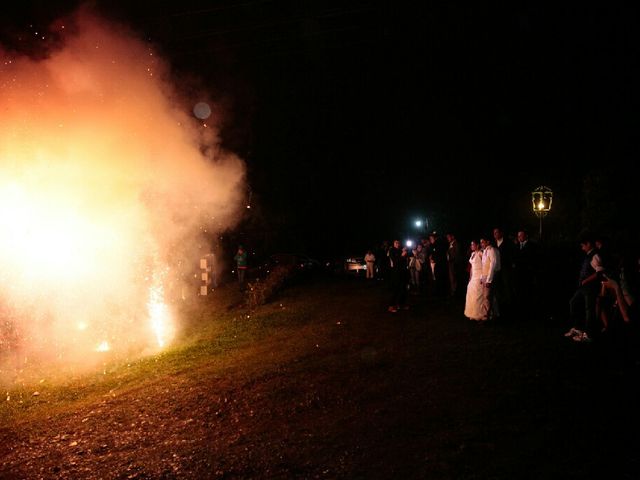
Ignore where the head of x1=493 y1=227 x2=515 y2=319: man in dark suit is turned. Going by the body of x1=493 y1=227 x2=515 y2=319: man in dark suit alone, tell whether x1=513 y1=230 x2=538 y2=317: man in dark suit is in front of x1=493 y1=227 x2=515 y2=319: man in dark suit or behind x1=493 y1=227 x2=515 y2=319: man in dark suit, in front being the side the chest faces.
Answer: behind

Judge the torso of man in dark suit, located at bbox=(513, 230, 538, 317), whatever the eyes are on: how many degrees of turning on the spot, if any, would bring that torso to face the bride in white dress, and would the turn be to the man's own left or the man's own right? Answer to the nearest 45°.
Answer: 0° — they already face them

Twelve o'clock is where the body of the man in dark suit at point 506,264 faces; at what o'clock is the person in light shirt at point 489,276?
The person in light shirt is roughly at 11 o'clock from the man in dark suit.

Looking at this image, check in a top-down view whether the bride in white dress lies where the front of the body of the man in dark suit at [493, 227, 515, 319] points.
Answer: yes

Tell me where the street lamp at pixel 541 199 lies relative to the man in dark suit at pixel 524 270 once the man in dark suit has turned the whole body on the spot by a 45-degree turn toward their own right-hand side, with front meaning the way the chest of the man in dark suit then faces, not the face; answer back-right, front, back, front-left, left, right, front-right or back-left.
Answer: right

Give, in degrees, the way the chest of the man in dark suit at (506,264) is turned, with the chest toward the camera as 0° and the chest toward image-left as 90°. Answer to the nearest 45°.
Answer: approximately 45°

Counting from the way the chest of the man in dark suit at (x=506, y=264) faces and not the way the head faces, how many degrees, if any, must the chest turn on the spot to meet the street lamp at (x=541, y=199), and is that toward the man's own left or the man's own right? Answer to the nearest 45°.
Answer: approximately 135° to the man's own right

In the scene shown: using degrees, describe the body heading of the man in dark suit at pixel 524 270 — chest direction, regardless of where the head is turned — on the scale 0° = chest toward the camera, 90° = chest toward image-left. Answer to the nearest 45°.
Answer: approximately 45°

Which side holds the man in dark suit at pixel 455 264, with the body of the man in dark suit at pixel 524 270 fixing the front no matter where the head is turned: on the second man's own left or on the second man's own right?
on the second man's own right
